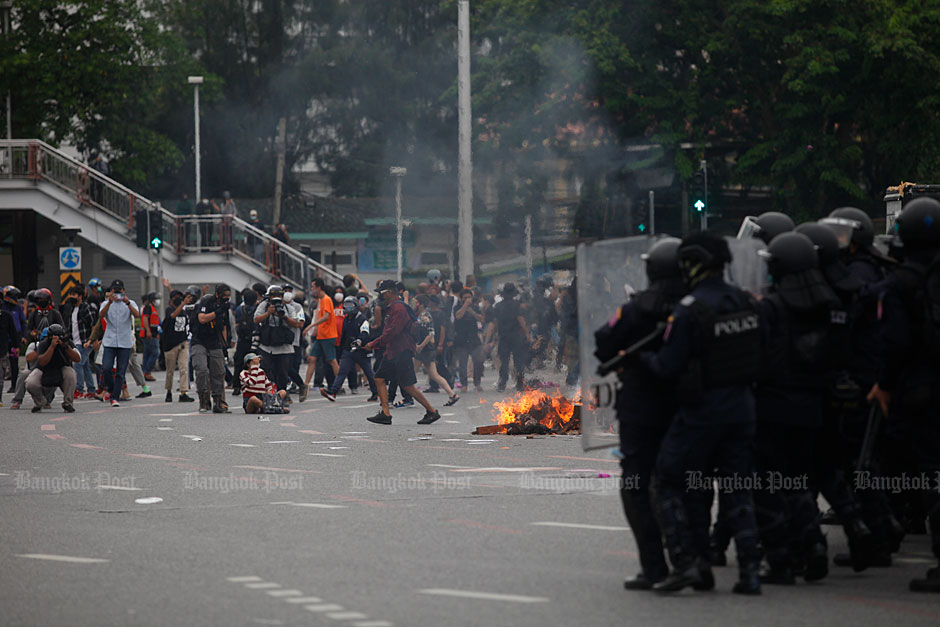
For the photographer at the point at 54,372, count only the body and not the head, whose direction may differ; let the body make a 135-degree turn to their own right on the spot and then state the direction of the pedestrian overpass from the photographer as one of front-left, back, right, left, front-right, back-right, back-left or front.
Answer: front-right

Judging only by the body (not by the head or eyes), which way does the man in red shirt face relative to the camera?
to the viewer's left

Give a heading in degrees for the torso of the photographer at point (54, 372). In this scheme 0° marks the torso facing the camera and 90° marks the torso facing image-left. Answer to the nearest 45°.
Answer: approximately 0°

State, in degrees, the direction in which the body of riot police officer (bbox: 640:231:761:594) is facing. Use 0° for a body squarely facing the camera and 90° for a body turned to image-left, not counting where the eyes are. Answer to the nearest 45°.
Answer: approximately 135°
